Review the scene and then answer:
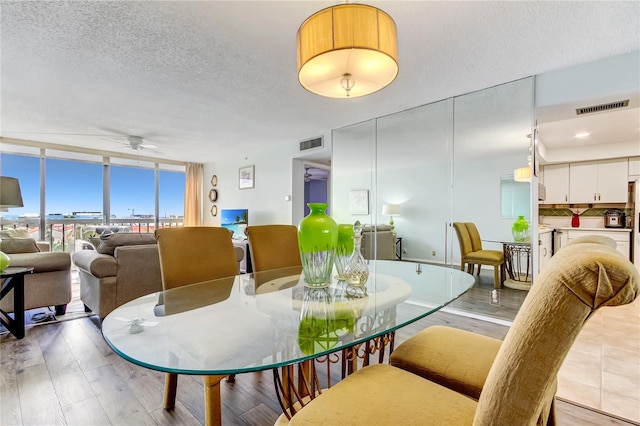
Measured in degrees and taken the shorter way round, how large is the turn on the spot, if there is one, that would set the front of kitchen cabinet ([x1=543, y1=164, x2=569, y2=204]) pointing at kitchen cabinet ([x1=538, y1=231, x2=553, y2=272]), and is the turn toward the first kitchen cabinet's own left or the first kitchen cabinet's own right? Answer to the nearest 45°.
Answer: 0° — it already faces it

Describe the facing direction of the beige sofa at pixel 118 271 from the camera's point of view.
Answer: facing away from the viewer and to the left of the viewer

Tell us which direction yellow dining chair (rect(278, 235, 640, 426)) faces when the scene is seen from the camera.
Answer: facing away from the viewer and to the left of the viewer

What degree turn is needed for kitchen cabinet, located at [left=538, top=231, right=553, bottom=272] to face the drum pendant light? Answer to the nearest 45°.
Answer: approximately 90° to its right
